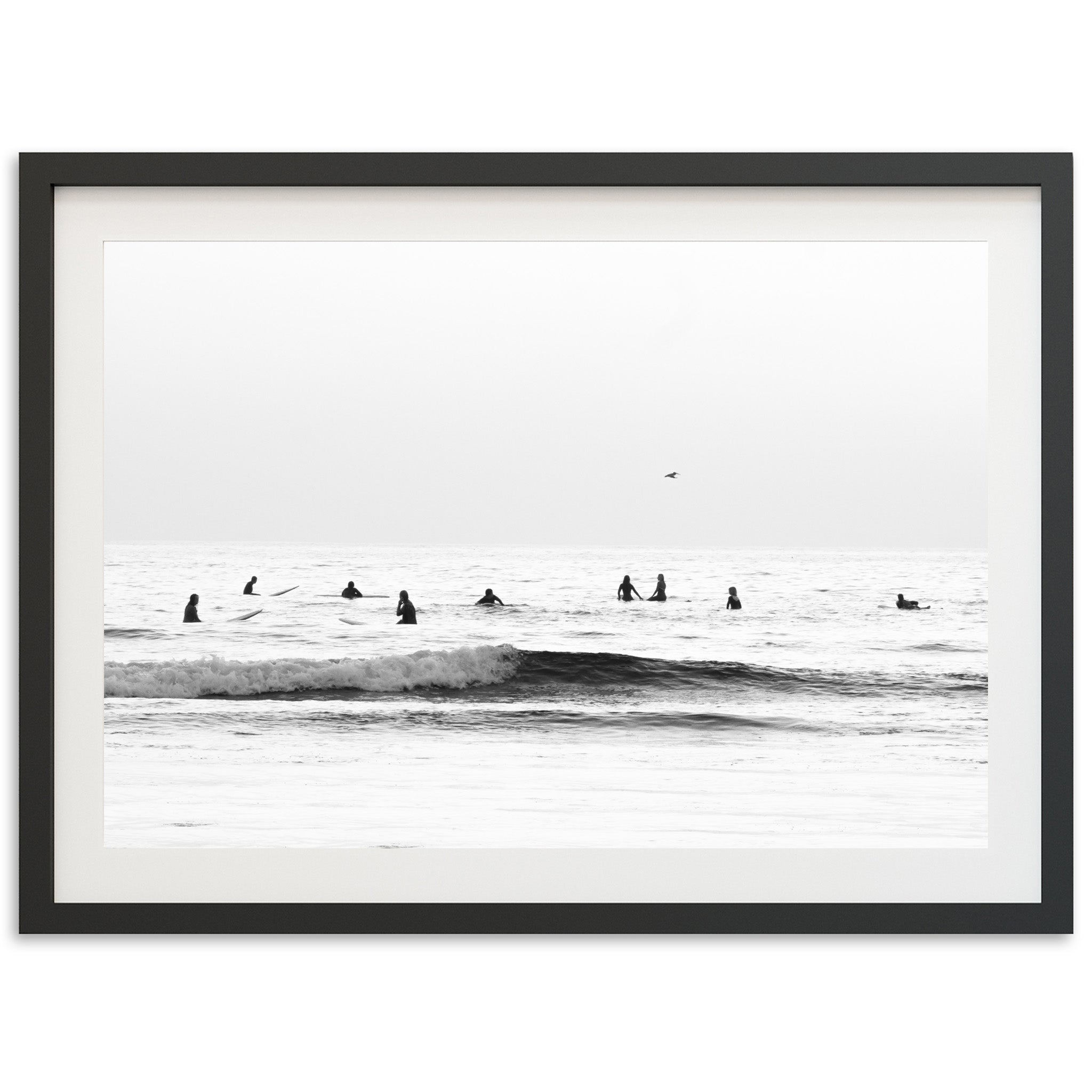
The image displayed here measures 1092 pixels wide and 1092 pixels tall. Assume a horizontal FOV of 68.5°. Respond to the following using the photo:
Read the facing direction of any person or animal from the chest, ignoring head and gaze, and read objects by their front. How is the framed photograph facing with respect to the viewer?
toward the camera
